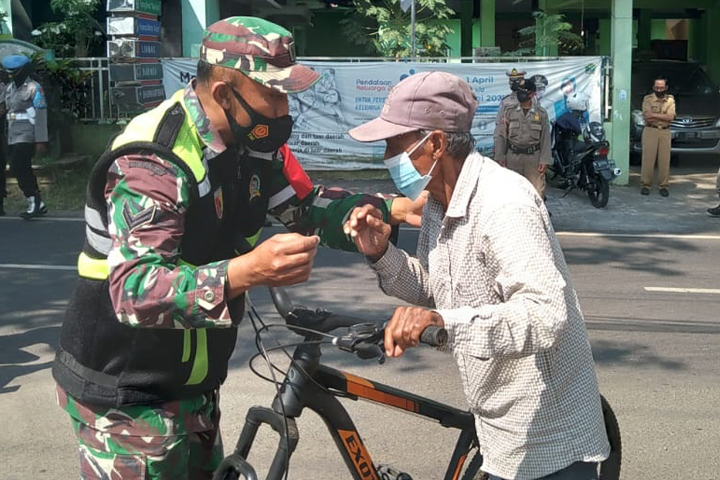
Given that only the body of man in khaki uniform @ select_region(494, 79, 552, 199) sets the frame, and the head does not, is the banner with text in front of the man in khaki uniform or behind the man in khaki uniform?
behind

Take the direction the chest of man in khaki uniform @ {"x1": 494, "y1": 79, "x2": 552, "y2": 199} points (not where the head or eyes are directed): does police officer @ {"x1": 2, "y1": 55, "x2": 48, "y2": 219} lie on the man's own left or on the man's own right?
on the man's own right

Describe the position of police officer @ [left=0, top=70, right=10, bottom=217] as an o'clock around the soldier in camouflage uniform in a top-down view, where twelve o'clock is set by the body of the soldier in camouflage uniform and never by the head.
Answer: The police officer is roughly at 7 o'clock from the soldier in camouflage uniform.

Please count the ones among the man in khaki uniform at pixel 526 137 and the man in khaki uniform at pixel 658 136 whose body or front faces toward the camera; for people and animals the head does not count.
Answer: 2

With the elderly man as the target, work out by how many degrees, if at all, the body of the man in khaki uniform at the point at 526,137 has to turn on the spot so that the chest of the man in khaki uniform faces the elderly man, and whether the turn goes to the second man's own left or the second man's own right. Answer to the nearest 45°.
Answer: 0° — they already face them

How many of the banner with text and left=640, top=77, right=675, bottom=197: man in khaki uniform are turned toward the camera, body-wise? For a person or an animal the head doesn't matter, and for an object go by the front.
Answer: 2

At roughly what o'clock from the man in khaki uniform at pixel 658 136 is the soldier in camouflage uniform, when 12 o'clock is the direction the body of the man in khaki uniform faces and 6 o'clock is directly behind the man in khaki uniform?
The soldier in camouflage uniform is roughly at 12 o'clock from the man in khaki uniform.

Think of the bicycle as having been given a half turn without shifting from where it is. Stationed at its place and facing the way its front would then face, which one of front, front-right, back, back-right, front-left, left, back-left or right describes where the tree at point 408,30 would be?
front-left
